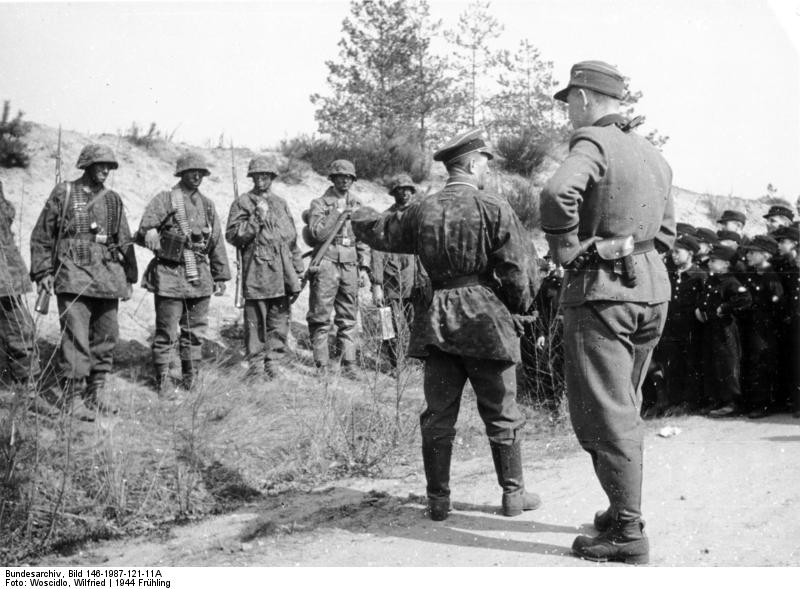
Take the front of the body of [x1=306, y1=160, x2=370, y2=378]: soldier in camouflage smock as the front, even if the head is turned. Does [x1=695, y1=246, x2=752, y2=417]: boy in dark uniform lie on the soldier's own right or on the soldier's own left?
on the soldier's own left

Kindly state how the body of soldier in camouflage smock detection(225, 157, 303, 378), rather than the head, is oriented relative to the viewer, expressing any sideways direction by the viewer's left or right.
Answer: facing the viewer

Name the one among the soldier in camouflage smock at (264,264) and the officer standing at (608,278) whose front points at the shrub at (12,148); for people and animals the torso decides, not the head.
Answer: the officer standing

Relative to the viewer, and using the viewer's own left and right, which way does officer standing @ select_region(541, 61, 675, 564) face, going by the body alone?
facing away from the viewer and to the left of the viewer

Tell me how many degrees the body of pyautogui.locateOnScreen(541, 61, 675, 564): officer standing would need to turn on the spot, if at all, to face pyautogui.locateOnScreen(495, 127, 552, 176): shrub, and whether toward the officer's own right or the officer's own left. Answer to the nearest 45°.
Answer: approximately 45° to the officer's own right

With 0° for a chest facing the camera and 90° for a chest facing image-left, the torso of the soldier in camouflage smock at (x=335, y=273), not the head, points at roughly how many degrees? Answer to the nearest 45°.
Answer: approximately 0°

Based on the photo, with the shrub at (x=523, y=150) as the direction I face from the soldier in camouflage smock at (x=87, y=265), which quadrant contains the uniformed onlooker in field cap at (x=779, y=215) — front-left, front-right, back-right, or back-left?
front-right

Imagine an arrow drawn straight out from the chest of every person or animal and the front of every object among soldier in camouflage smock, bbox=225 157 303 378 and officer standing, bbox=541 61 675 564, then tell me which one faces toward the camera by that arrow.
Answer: the soldier in camouflage smock

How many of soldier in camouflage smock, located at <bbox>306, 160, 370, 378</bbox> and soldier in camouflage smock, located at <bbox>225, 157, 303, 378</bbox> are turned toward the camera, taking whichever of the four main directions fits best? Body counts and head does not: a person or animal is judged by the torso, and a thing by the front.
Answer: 2

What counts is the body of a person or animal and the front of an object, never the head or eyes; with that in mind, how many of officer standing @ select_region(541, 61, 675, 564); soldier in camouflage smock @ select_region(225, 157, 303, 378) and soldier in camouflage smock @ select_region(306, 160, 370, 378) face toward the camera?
2

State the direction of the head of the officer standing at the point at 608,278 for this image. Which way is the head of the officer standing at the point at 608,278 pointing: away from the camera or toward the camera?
away from the camera

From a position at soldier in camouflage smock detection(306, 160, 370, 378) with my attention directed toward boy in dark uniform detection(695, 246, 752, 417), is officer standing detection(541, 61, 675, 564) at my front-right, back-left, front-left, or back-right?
front-right

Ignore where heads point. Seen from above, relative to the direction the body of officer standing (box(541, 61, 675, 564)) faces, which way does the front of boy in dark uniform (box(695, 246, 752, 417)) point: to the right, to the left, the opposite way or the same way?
to the left
